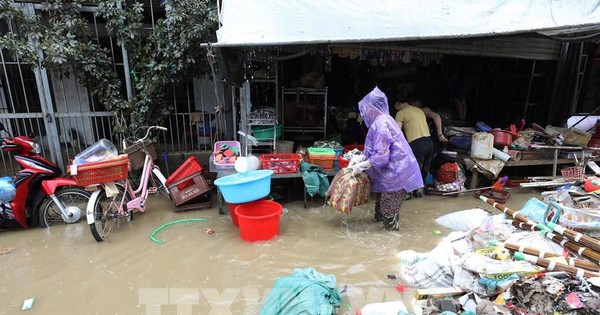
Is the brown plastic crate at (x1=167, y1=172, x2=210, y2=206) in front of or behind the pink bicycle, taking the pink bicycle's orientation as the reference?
in front

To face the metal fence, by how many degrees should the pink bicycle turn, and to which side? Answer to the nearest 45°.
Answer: approximately 45° to its left

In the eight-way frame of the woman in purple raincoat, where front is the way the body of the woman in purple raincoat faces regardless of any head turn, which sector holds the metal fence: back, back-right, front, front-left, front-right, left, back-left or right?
front

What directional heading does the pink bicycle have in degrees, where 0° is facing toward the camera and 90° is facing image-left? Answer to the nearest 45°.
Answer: approximately 225°

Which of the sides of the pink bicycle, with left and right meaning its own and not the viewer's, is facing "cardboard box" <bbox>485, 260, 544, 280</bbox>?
right

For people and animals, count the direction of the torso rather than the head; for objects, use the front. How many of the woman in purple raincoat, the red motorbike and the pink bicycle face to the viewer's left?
1

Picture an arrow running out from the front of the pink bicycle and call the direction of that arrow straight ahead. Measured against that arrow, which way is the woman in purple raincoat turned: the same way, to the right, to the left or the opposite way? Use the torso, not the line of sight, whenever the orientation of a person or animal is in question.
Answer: to the left

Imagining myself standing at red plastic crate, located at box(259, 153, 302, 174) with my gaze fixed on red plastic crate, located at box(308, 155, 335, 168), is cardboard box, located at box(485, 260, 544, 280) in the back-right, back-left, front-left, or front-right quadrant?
front-right

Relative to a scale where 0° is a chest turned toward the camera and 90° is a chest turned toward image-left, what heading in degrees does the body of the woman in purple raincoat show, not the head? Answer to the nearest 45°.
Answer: approximately 90°

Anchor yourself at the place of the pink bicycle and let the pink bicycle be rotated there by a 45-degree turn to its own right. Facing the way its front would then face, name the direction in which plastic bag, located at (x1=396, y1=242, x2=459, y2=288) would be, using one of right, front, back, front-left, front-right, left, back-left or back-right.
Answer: front-right

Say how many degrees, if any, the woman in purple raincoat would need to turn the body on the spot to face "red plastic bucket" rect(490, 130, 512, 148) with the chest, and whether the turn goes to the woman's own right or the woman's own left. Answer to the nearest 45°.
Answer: approximately 135° to the woman's own right

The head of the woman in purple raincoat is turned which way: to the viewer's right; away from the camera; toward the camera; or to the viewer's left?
to the viewer's left
